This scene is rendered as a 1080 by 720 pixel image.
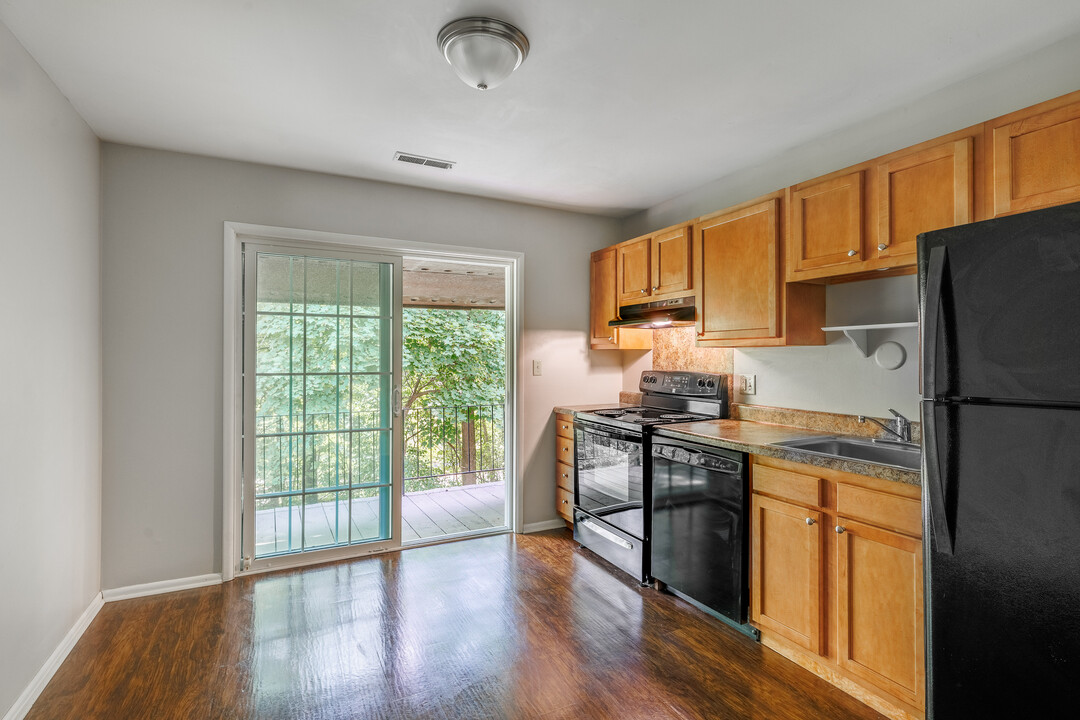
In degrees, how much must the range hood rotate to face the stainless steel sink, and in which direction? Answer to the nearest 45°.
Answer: approximately 90° to its left

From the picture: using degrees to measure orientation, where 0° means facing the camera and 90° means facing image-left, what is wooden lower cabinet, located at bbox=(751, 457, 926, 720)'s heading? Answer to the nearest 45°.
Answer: approximately 45°

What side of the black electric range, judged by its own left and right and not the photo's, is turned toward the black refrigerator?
left

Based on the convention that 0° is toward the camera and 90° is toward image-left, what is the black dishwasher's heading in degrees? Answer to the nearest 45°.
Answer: approximately 45°

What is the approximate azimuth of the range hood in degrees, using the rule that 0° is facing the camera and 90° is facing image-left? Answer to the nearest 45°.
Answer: approximately 45°
